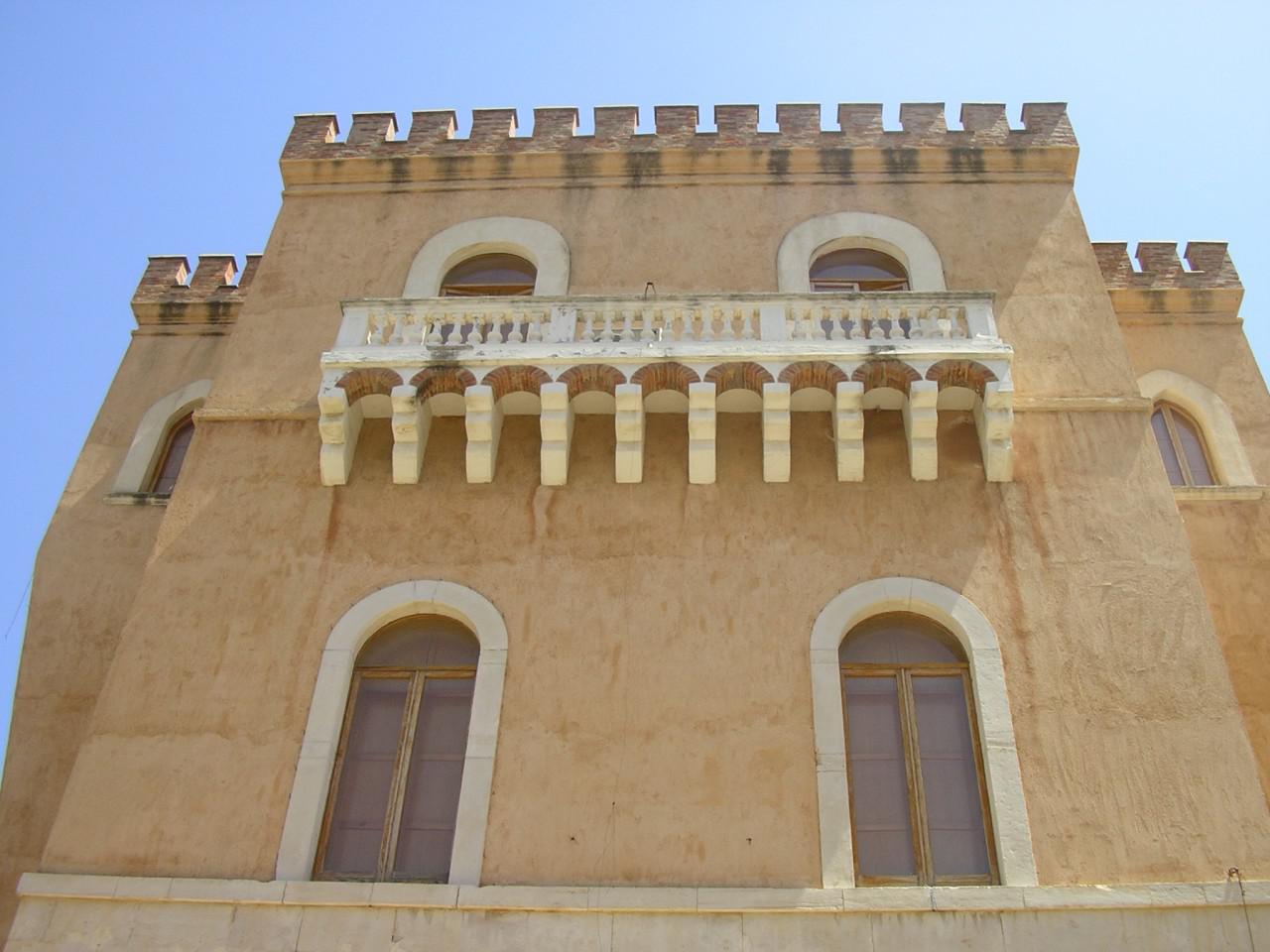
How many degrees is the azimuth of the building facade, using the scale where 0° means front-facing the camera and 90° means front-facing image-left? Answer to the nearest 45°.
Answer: approximately 0°
